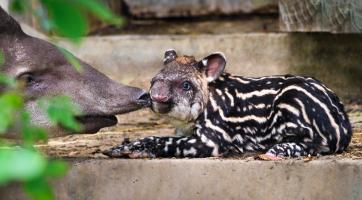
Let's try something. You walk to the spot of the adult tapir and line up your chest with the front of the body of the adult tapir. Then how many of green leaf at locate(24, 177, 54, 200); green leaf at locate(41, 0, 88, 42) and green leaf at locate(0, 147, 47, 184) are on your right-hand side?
3

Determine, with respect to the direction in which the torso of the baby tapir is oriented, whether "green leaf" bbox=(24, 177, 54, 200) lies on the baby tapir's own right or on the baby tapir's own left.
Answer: on the baby tapir's own left

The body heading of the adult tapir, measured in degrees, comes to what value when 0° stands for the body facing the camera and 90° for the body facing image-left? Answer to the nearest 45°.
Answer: approximately 270°

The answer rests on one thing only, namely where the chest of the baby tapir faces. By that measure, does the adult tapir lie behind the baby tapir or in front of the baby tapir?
in front

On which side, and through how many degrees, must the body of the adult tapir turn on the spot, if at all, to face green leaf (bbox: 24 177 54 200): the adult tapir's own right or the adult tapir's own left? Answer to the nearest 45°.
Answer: approximately 90° to the adult tapir's own right

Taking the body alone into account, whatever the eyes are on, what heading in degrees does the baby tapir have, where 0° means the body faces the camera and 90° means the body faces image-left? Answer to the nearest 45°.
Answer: approximately 90°

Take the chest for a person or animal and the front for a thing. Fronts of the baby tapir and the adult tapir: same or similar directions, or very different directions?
very different directions

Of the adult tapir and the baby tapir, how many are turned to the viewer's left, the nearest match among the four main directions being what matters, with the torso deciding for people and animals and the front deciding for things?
1

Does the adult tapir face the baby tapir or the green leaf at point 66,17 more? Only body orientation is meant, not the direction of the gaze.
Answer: the baby tapir

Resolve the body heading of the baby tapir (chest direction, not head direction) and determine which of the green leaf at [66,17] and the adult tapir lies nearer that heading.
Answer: the adult tapir

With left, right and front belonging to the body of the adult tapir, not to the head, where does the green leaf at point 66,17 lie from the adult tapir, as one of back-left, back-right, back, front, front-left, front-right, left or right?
right

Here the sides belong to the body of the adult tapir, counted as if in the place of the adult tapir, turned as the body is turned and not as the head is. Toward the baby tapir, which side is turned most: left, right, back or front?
front
